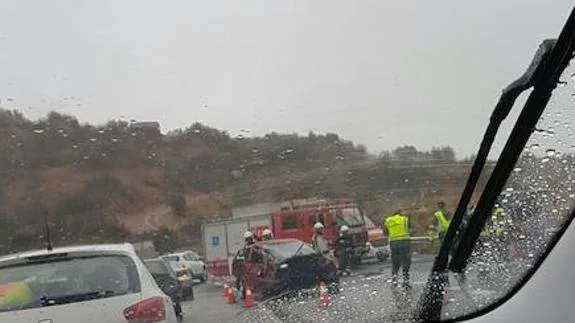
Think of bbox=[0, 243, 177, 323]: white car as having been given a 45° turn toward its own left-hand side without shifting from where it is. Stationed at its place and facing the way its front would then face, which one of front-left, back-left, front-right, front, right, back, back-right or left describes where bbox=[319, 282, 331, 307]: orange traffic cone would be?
back-right

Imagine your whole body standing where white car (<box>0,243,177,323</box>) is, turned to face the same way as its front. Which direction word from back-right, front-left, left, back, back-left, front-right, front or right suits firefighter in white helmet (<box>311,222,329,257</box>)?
right

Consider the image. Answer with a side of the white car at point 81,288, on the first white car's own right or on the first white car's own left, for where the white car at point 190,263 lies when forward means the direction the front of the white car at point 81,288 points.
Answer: on the first white car's own right

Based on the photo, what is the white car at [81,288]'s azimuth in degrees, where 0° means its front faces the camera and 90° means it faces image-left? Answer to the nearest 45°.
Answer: approximately 180°
